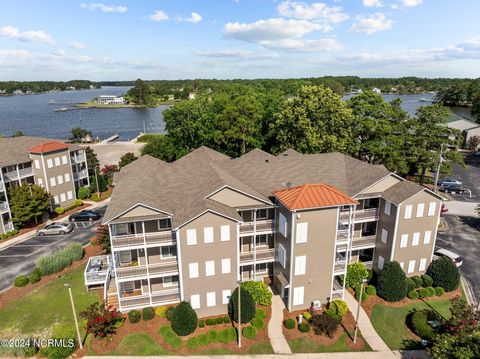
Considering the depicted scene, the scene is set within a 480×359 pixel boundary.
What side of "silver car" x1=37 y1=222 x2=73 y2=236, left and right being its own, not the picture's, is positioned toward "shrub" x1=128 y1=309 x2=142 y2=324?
left

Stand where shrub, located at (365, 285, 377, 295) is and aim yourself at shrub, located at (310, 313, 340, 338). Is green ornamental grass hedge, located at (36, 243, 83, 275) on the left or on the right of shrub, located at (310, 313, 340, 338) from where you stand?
right

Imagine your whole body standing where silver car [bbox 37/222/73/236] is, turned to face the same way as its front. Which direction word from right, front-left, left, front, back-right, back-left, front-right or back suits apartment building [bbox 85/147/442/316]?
back-left

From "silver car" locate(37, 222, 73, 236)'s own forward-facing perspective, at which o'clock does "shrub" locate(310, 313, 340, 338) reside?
The shrub is roughly at 8 o'clock from the silver car.

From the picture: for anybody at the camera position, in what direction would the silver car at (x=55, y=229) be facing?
facing to the left of the viewer

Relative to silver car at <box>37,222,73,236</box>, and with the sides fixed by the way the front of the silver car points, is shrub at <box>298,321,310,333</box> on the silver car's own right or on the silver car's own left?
on the silver car's own left

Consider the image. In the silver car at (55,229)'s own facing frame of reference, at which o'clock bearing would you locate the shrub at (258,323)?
The shrub is roughly at 8 o'clock from the silver car.

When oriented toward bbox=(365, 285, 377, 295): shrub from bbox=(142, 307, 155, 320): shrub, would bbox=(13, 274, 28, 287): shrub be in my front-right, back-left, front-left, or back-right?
back-left

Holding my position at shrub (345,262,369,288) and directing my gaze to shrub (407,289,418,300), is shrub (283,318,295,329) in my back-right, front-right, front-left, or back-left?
back-right
